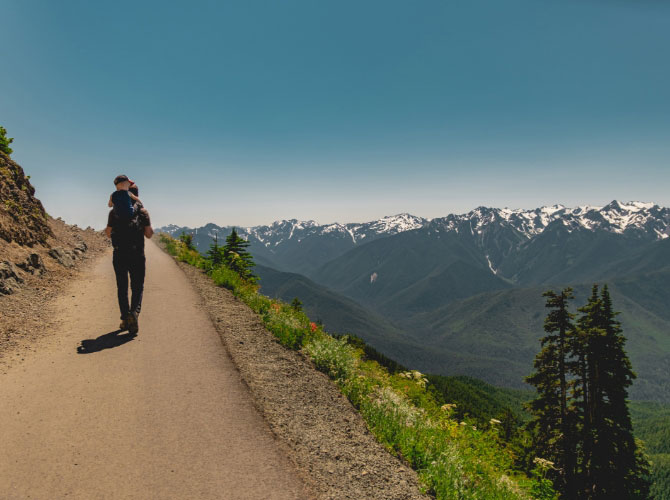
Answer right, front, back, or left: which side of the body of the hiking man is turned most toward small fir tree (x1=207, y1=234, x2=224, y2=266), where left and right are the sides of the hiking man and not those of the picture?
front

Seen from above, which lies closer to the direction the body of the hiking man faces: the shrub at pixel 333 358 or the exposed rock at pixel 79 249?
the exposed rock

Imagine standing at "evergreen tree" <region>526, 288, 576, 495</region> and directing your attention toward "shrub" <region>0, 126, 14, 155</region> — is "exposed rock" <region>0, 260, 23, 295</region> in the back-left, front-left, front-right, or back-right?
front-left

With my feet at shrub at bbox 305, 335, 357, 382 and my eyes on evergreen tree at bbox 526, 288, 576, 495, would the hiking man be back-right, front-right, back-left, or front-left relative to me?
back-left

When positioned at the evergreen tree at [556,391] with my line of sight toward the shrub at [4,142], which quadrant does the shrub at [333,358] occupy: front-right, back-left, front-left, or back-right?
front-left

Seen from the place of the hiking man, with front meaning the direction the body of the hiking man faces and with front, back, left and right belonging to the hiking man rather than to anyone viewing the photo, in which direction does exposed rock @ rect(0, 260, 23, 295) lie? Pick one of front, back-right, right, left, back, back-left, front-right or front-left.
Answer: front-left

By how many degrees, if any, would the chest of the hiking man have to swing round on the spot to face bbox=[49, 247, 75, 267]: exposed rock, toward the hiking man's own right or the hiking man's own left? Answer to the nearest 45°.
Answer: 0° — they already face it

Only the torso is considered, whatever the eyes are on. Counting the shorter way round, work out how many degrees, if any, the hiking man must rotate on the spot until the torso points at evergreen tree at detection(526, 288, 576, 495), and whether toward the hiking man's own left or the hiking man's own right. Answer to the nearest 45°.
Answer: approximately 90° to the hiking man's own right

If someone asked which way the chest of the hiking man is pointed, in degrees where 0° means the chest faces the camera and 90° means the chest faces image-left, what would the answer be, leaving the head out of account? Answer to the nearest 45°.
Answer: approximately 180°

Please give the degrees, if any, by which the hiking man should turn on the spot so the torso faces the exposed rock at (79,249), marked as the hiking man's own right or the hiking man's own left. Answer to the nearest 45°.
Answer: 0° — they already face it

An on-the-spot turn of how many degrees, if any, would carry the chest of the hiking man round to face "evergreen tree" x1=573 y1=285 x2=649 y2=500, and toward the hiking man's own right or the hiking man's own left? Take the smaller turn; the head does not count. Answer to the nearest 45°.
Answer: approximately 90° to the hiking man's own right
